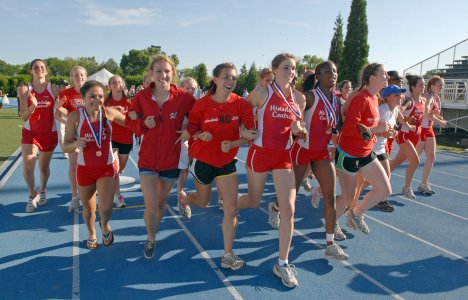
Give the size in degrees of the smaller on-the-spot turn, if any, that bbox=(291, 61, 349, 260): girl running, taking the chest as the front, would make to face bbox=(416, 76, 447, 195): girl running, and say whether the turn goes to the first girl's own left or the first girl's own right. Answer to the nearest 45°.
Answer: approximately 90° to the first girl's own left

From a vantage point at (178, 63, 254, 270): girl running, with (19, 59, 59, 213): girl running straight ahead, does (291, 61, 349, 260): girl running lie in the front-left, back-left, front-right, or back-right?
back-right

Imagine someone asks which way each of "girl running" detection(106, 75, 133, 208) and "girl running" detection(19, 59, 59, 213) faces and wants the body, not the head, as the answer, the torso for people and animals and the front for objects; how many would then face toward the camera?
2

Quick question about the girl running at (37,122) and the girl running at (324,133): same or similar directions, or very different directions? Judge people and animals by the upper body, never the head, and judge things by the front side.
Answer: same or similar directions

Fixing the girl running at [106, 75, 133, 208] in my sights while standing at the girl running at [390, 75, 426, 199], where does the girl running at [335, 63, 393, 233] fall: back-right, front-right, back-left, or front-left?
front-left

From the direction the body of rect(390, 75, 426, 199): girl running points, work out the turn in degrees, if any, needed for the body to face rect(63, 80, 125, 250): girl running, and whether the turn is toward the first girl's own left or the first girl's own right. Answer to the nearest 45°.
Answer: approximately 90° to the first girl's own right

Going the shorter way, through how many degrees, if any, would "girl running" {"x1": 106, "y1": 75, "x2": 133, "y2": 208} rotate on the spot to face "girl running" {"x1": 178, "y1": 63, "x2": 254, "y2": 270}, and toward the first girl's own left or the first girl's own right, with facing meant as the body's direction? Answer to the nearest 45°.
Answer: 0° — they already face them

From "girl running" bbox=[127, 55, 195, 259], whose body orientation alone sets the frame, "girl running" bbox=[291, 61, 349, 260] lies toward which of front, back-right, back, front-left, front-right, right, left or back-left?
left

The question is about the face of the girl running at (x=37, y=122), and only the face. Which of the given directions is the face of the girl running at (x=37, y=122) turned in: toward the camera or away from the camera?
toward the camera

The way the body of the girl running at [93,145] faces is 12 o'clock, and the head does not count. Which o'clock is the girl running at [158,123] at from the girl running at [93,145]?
the girl running at [158,123] is roughly at 10 o'clock from the girl running at [93,145].

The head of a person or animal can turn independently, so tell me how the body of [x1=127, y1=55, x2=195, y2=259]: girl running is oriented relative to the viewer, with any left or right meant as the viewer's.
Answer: facing the viewer

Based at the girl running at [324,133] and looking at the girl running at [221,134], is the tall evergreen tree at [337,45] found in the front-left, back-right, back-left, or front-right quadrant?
back-right

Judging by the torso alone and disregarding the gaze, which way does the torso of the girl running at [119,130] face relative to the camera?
toward the camera

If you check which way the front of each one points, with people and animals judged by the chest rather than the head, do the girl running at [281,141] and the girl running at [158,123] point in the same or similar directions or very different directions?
same or similar directions
